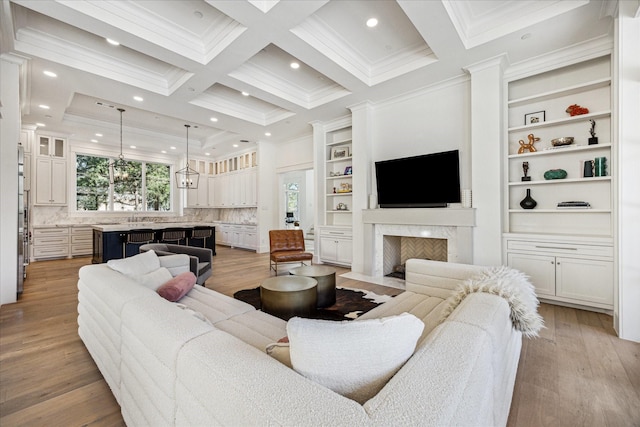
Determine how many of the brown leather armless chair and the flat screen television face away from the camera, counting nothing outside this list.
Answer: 0

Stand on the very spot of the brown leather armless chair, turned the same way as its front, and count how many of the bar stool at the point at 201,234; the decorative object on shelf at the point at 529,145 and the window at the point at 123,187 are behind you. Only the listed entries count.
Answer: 2

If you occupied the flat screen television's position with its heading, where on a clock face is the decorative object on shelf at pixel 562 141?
The decorative object on shelf is roughly at 8 o'clock from the flat screen television.

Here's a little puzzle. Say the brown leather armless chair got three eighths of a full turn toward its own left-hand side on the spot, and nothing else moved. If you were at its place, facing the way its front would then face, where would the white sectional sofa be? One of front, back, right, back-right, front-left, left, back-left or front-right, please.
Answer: back

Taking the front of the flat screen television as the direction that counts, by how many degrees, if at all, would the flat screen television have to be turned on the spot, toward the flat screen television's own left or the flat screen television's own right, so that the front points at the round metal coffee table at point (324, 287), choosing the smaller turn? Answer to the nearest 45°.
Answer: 0° — it already faces it

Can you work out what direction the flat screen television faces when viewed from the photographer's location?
facing the viewer and to the left of the viewer

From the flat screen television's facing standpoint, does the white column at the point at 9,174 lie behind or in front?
in front

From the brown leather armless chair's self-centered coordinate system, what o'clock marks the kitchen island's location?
The kitchen island is roughly at 5 o'clock from the brown leather armless chair.

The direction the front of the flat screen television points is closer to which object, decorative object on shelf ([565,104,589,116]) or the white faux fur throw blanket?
the white faux fur throw blanket

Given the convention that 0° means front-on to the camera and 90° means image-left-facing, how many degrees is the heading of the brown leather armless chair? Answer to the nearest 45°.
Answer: approximately 315°

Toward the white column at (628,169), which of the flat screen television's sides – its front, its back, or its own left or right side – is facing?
left

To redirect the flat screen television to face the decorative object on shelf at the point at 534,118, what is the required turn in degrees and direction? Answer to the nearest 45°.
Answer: approximately 135° to its left

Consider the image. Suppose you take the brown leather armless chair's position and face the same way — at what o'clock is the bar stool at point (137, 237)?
The bar stool is roughly at 5 o'clock from the brown leather armless chair.
